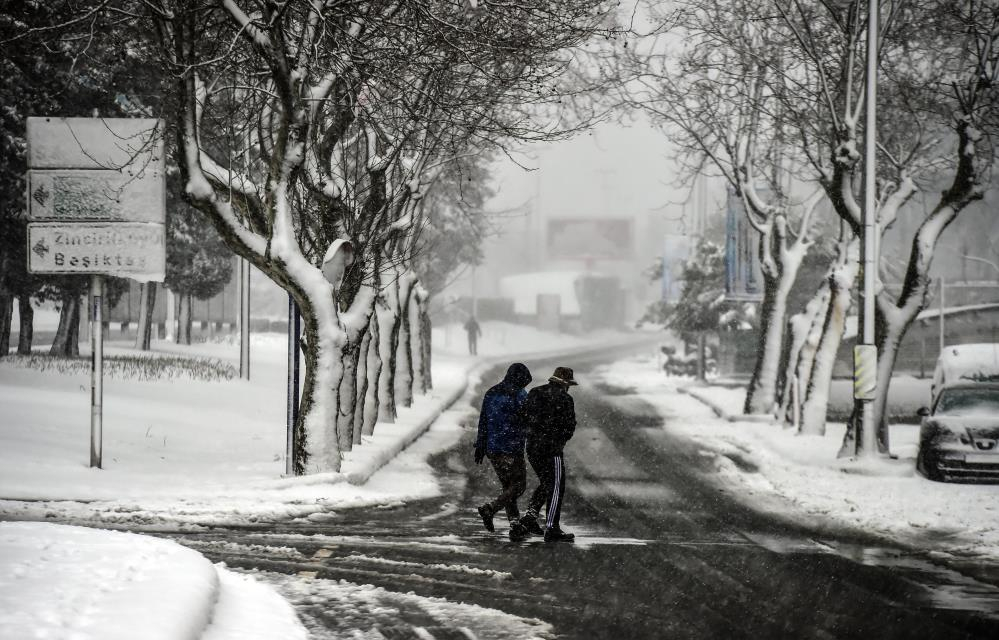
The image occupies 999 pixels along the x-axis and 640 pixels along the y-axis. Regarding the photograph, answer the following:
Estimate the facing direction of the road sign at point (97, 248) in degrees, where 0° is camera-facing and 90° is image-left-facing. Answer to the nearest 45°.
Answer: approximately 0°

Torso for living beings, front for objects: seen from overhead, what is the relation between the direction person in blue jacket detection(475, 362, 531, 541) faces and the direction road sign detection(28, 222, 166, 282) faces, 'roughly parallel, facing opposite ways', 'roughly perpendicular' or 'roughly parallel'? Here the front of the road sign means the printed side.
roughly perpendicular

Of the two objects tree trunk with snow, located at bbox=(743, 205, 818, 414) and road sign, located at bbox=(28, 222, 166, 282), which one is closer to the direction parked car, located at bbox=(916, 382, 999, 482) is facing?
the road sign

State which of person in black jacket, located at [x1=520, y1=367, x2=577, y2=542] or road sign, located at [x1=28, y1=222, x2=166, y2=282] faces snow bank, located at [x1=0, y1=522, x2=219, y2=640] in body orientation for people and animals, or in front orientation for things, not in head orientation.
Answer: the road sign

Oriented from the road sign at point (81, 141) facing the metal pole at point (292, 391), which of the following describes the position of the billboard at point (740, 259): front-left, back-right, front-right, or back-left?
front-left

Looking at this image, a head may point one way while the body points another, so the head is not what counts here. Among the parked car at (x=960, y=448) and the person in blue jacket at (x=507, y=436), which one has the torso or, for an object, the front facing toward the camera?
the parked car

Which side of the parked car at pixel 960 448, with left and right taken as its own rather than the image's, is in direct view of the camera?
front

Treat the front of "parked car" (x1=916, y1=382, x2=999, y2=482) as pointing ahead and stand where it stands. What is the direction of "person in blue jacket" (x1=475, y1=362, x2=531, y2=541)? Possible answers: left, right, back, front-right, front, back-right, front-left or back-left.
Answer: front-right

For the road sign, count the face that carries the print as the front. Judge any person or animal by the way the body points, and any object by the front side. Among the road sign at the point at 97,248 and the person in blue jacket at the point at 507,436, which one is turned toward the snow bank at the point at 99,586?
the road sign

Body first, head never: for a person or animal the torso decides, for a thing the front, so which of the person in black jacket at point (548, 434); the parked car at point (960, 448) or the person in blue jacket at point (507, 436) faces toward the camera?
the parked car
